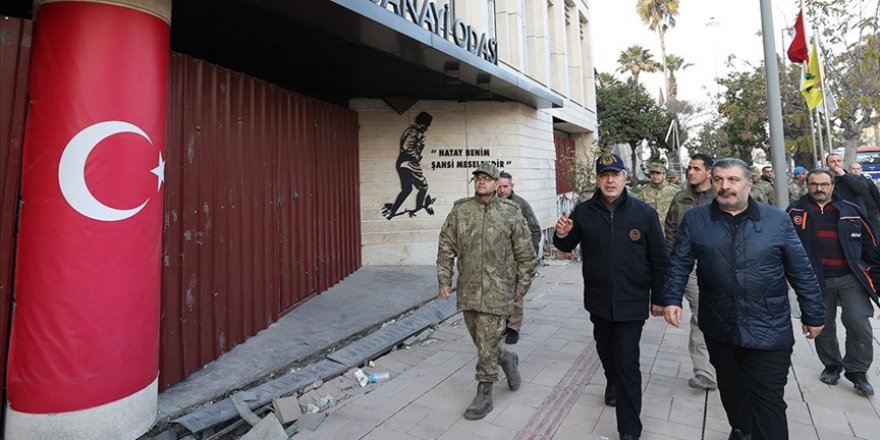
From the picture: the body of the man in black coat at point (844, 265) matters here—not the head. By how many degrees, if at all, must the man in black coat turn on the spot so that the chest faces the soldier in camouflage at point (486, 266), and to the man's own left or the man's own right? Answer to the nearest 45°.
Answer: approximately 45° to the man's own right

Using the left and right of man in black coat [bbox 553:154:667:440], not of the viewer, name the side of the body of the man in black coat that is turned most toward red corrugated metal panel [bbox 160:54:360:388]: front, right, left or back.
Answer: right

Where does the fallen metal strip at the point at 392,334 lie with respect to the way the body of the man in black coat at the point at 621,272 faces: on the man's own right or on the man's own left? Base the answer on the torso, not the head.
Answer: on the man's own right

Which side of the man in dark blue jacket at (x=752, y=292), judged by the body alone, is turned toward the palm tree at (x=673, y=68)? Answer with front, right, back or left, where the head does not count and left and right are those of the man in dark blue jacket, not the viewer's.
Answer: back

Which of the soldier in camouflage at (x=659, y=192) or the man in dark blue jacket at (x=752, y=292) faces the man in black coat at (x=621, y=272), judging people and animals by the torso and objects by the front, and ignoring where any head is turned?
the soldier in camouflage

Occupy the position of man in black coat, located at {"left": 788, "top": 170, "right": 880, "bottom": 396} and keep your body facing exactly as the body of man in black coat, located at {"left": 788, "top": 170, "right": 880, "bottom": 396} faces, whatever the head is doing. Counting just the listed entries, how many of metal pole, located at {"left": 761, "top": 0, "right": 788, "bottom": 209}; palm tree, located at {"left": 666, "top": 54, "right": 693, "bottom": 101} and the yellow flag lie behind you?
3

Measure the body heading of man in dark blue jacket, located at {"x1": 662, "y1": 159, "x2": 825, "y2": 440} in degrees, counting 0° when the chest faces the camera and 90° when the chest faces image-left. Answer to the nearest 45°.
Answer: approximately 0°

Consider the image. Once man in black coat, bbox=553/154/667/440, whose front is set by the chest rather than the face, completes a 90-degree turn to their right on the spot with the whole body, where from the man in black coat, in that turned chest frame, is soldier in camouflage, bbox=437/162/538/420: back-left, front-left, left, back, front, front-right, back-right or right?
front
